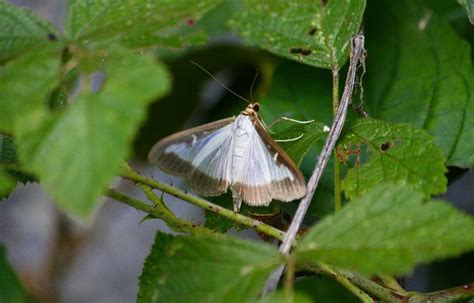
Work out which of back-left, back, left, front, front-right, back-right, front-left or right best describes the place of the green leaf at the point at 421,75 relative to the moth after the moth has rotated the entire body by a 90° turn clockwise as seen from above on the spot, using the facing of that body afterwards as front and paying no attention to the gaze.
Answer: front-left

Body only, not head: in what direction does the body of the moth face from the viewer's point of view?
away from the camera
